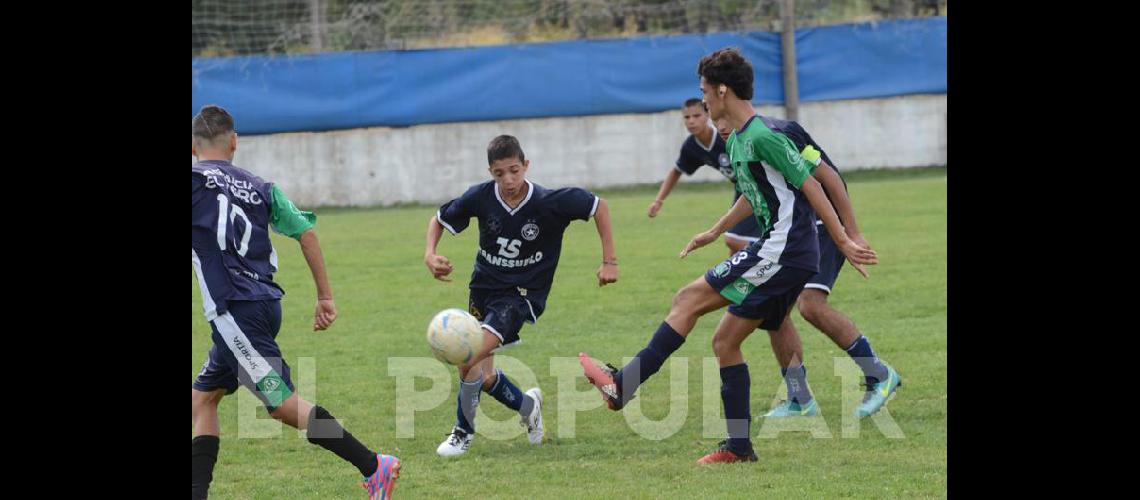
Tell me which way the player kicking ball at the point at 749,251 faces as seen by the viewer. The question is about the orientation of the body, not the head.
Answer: to the viewer's left

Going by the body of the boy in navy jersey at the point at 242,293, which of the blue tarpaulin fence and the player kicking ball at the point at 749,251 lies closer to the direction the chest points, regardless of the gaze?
the blue tarpaulin fence

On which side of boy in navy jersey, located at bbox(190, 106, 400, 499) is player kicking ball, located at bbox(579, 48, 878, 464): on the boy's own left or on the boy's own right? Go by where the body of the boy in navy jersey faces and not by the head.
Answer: on the boy's own right

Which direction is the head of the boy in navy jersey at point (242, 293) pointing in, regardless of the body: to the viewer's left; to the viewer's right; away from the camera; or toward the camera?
away from the camera

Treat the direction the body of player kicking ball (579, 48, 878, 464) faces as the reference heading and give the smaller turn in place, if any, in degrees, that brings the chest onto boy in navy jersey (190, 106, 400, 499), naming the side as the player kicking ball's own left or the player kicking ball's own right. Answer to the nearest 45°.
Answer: approximately 45° to the player kicking ball's own left

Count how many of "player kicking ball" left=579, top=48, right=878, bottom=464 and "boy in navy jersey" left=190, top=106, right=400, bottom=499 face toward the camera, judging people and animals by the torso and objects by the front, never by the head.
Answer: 0
